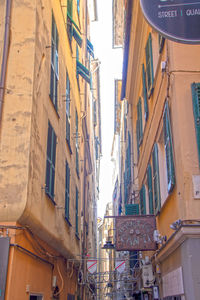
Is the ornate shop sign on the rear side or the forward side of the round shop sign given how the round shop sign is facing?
on the rear side

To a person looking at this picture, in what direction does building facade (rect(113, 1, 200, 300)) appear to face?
facing to the left of the viewer

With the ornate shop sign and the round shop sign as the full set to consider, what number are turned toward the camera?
2

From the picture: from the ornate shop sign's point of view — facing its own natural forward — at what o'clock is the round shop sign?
The round shop sign is roughly at 12 o'clock from the ornate shop sign.

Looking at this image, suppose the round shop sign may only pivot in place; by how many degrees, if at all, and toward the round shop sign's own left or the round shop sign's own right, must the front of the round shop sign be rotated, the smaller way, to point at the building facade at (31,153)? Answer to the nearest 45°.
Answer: approximately 135° to the round shop sign's own right

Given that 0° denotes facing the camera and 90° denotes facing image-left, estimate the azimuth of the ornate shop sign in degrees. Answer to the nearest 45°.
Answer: approximately 0°
